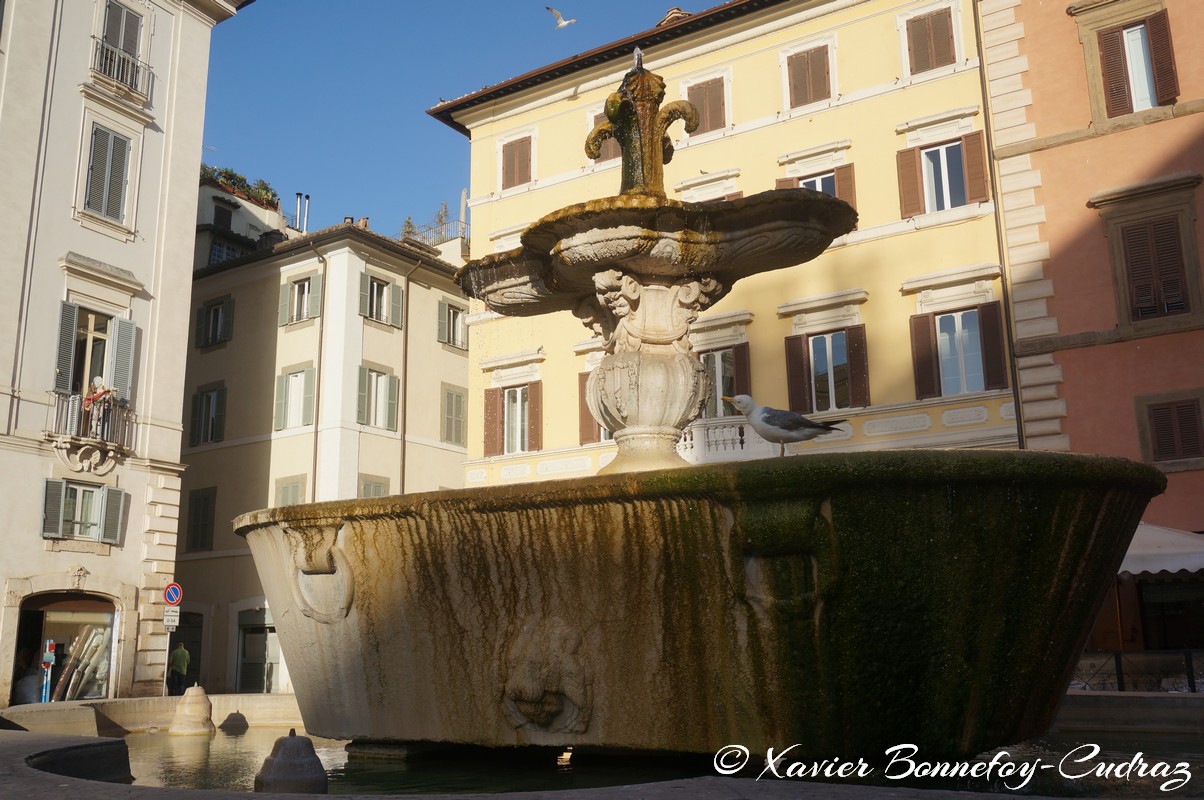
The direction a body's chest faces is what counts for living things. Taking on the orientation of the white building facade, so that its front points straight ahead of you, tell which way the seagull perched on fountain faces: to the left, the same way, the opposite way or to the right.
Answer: the opposite way

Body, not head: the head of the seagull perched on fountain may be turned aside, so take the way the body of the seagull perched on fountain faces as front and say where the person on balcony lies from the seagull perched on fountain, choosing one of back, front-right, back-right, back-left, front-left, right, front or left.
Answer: front-right

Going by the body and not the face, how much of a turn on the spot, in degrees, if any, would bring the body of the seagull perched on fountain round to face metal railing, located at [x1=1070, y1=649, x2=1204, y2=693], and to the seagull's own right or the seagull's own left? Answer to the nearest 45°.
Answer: approximately 135° to the seagull's own right

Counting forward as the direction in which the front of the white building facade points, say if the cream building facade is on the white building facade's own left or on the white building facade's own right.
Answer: on the white building facade's own left

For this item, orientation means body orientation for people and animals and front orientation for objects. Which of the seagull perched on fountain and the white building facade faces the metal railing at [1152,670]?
the white building facade

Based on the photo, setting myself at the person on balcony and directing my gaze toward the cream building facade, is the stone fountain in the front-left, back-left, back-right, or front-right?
back-right

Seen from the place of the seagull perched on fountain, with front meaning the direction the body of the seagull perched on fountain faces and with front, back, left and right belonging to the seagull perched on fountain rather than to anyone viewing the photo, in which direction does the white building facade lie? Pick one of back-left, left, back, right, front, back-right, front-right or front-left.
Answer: front-right

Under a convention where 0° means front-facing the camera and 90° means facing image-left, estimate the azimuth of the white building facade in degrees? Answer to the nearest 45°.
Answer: approximately 315°

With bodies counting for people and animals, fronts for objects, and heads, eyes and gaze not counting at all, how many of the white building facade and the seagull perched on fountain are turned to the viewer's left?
1

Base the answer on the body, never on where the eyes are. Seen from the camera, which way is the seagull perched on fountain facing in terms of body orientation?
to the viewer's left

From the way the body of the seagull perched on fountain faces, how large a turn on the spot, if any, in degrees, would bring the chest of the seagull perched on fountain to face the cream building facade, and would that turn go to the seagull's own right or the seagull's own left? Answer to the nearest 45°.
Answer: approximately 45° to the seagull's own right

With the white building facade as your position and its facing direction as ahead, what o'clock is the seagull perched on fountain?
The seagull perched on fountain is roughly at 1 o'clock from the white building facade.
